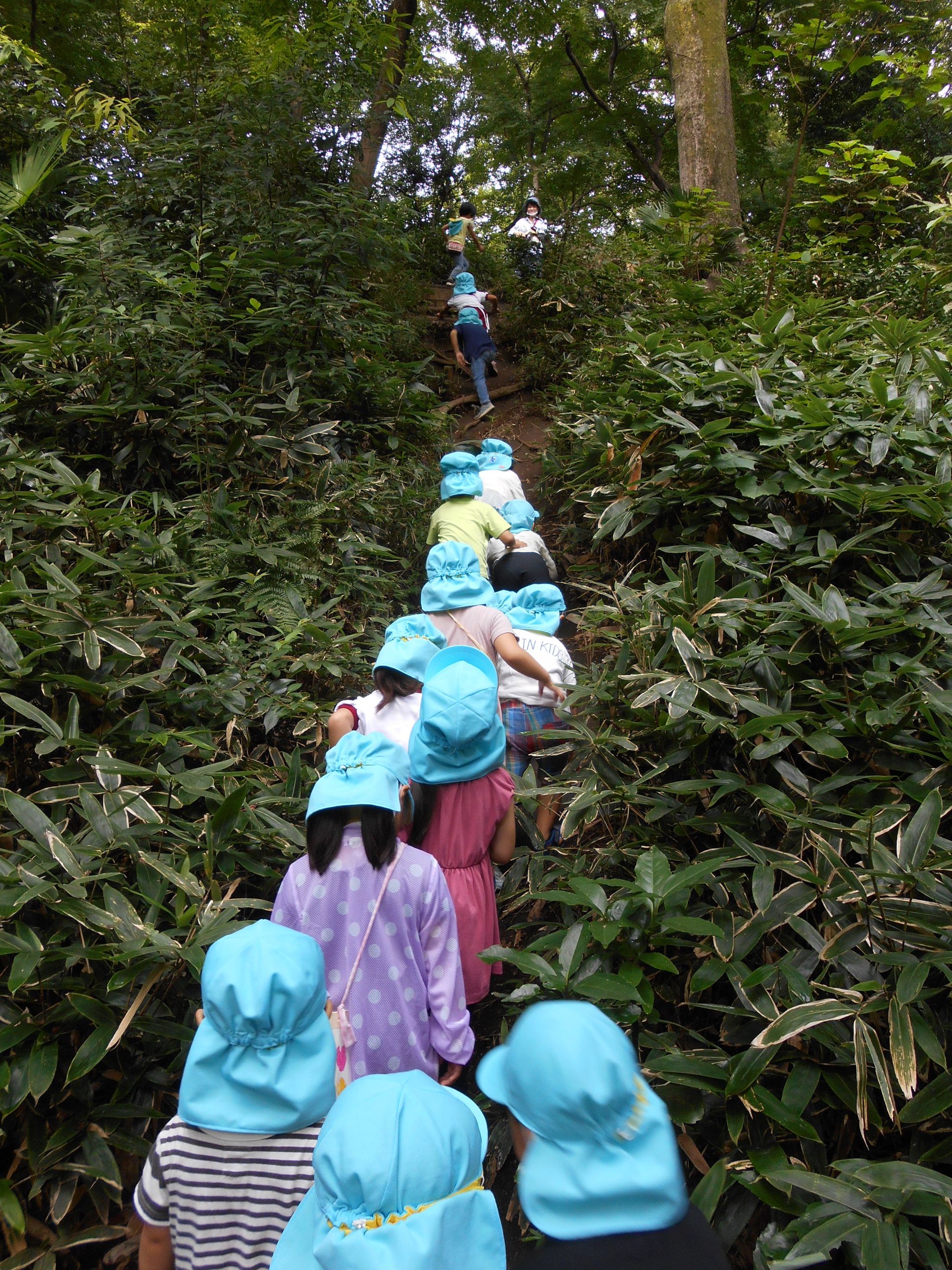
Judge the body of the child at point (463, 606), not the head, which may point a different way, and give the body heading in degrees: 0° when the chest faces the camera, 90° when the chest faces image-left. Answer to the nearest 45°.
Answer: approximately 180°

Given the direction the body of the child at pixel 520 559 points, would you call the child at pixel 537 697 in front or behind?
behind

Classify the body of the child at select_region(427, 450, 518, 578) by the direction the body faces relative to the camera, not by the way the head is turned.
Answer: away from the camera

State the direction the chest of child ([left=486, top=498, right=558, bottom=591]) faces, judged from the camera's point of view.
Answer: away from the camera

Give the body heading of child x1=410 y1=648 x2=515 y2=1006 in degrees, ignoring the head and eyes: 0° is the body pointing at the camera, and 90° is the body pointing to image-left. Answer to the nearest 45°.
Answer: approximately 180°

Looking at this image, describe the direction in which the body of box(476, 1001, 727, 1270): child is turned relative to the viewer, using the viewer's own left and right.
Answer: facing away from the viewer and to the left of the viewer

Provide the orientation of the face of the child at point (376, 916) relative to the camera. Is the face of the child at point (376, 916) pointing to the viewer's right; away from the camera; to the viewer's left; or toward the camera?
away from the camera

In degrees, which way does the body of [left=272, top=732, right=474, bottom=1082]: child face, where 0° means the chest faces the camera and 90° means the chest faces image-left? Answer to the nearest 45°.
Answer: approximately 180°

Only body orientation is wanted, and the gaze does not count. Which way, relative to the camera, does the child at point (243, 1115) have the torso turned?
away from the camera

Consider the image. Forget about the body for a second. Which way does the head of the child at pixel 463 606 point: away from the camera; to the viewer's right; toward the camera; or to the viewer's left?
away from the camera

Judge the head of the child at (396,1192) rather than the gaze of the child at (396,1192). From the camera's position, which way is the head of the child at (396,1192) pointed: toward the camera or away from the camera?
away from the camera

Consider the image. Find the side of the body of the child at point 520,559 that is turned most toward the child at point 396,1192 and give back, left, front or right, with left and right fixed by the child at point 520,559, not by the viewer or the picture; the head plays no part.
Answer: back

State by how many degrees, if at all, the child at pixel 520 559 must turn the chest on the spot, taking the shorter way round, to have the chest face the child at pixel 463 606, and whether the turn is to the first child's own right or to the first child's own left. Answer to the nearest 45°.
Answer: approximately 180°

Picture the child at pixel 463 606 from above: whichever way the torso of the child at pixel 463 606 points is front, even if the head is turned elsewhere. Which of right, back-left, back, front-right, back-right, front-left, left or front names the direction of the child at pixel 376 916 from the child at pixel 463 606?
back
